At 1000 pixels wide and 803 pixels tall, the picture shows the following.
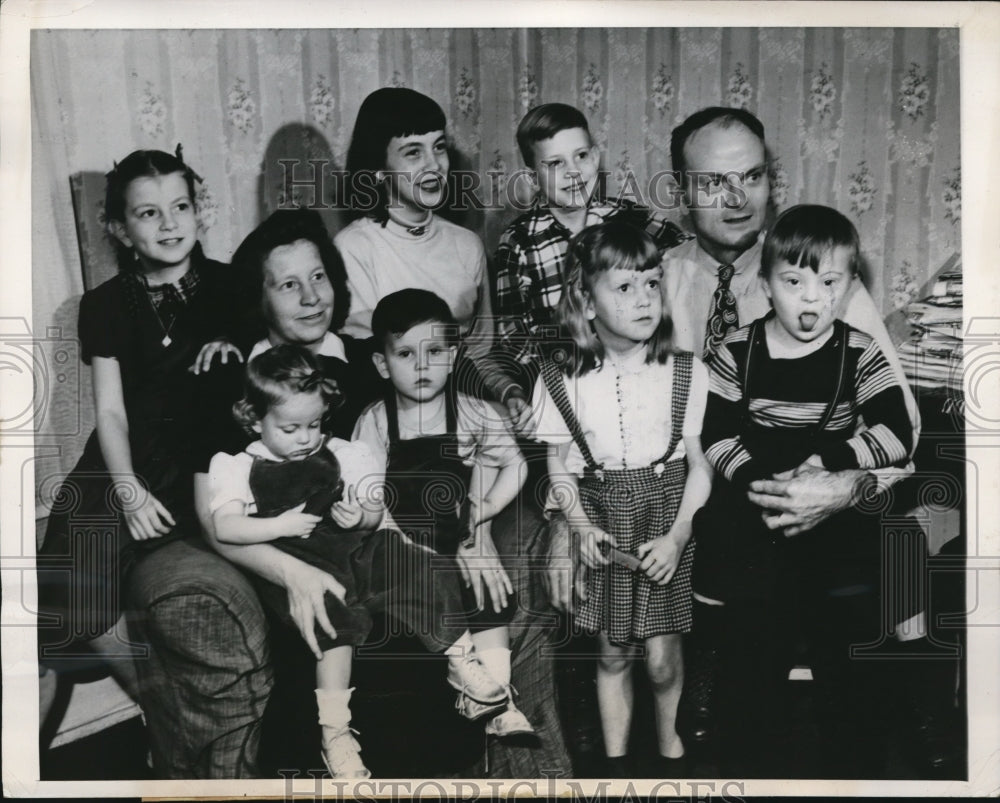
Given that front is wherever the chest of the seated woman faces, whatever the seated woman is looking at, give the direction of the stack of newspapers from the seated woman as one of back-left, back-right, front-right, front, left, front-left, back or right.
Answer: front-left

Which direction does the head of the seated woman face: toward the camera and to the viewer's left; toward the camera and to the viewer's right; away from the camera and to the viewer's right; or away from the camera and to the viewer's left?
toward the camera and to the viewer's right

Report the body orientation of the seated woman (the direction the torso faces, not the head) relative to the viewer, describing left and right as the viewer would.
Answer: facing the viewer and to the right of the viewer
